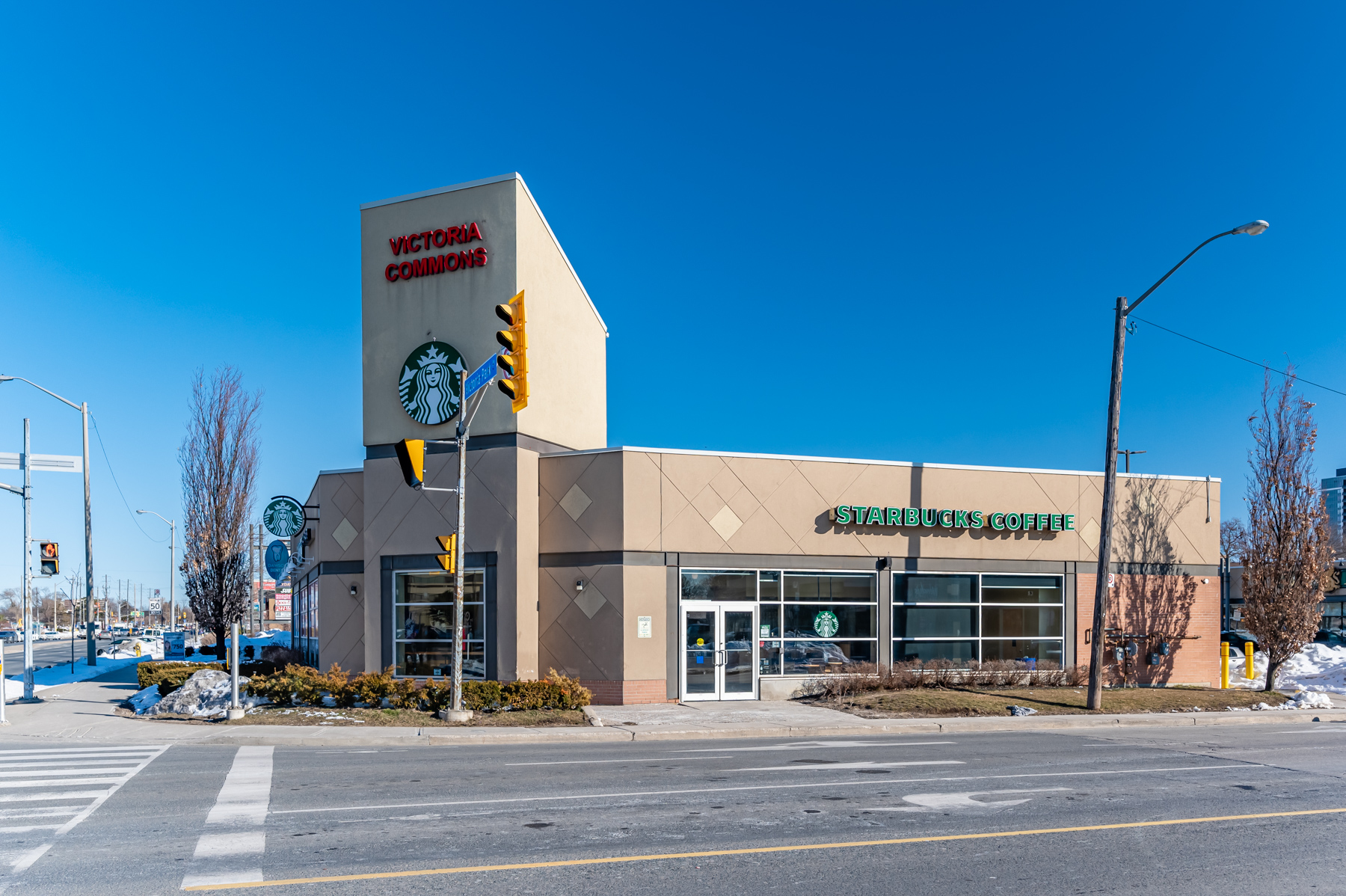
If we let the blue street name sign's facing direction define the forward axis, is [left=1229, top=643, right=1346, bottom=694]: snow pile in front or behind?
behind

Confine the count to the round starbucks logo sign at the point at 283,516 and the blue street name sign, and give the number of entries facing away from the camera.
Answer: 0

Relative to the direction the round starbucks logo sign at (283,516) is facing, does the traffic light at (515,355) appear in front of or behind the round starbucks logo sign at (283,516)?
in front

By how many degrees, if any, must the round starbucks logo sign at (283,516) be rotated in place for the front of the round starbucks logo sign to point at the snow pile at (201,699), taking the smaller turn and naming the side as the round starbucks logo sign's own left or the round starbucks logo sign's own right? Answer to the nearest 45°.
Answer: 0° — it already faces it

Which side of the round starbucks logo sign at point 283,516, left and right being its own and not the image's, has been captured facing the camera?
front

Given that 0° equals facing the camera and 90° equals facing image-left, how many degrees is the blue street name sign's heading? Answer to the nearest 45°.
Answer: approximately 45°

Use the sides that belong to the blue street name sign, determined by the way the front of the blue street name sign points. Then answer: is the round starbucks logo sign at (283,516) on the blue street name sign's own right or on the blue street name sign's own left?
on the blue street name sign's own right

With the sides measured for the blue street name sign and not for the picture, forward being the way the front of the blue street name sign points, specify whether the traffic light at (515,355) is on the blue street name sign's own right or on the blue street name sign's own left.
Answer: on the blue street name sign's own left

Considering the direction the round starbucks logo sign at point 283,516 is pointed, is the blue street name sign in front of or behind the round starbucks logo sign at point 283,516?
in front
